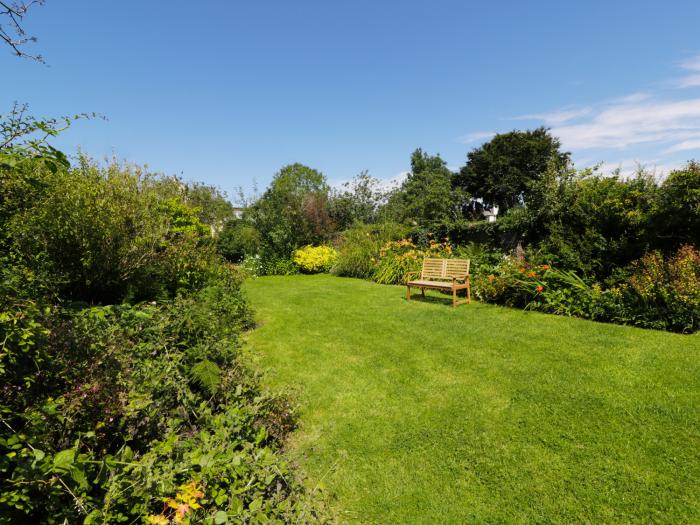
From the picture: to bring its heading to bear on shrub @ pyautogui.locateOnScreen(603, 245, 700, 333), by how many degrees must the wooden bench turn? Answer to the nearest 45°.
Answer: approximately 90° to its left

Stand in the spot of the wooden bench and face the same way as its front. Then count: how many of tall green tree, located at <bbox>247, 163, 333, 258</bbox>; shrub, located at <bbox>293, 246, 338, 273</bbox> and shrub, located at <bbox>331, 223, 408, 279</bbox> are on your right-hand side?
3

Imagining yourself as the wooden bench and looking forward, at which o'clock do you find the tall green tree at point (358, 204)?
The tall green tree is roughly at 4 o'clock from the wooden bench.

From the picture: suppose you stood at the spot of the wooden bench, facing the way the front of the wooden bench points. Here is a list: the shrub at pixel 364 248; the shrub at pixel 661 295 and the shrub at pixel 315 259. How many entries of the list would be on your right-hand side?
2

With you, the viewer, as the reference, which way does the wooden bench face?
facing the viewer and to the left of the viewer

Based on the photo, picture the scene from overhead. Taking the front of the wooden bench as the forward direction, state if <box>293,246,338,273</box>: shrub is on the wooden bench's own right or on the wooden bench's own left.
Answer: on the wooden bench's own right

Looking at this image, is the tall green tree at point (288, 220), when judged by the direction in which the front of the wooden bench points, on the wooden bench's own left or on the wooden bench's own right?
on the wooden bench's own right

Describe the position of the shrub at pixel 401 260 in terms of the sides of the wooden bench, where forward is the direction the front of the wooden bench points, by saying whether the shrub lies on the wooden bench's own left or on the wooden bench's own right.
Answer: on the wooden bench's own right

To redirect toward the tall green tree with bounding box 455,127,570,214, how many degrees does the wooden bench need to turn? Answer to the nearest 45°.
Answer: approximately 135° to its right
